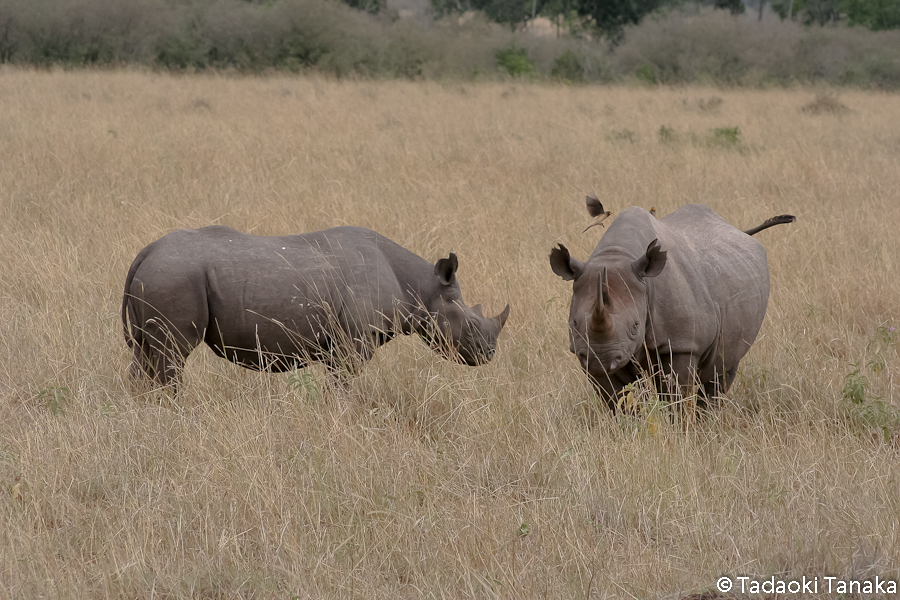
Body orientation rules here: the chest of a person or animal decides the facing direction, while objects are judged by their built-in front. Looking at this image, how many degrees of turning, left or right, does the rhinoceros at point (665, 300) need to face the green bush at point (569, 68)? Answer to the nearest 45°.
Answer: approximately 135° to its right

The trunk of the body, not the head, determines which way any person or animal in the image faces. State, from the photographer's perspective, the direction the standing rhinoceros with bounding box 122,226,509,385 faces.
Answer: facing to the right of the viewer

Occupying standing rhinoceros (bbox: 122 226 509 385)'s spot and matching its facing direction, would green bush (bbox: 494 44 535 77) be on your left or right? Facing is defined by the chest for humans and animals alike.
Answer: on your left

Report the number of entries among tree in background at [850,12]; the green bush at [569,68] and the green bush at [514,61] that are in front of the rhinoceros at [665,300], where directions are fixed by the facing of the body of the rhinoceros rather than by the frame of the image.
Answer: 0

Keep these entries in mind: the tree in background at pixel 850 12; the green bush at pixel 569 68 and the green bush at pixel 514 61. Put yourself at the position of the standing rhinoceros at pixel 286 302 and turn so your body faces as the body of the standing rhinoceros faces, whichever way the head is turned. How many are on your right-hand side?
0

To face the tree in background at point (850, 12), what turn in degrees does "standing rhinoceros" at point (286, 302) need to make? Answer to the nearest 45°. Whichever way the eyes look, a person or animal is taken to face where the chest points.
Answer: approximately 45° to its left

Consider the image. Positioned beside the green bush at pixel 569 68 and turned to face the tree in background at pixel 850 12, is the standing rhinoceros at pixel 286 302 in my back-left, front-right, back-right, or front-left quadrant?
back-right

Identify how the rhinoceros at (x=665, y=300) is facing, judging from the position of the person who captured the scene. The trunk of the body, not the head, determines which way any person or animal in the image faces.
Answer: facing the viewer and to the left of the viewer

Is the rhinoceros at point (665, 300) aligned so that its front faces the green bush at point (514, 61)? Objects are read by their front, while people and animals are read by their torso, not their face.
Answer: no

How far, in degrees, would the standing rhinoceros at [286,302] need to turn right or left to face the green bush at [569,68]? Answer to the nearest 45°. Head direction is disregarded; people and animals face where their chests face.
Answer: approximately 90° to its left

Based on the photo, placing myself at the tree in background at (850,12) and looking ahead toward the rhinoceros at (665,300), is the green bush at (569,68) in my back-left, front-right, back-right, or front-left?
front-right

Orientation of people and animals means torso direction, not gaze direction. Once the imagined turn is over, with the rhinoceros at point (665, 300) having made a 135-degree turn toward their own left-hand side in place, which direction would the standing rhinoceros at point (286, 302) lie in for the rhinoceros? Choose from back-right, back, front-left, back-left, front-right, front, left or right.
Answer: back

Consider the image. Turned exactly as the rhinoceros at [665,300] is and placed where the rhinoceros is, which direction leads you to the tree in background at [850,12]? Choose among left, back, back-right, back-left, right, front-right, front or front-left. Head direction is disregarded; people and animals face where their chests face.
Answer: back-right
